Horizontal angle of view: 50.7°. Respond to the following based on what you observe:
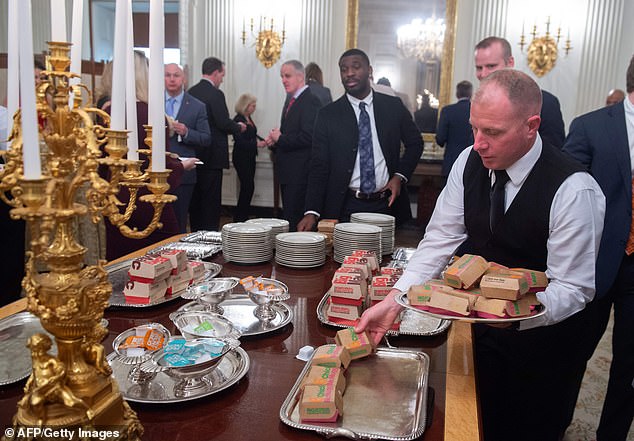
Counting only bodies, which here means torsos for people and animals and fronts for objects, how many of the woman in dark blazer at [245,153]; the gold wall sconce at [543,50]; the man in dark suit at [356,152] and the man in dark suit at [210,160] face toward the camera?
2

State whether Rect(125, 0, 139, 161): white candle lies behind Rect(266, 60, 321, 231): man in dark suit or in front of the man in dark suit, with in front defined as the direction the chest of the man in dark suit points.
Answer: in front

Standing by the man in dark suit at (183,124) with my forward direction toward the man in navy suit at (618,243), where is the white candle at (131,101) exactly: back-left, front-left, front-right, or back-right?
front-right

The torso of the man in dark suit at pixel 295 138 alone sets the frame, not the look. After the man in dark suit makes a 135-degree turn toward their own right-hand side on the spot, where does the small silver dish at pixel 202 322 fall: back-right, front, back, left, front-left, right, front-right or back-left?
back

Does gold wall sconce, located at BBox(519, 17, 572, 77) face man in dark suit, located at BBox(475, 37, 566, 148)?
yes

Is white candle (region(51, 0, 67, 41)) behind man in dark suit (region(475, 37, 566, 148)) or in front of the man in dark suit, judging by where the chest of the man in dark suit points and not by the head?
in front

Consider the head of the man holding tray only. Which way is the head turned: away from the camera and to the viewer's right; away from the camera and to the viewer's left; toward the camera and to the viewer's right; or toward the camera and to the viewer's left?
toward the camera and to the viewer's left

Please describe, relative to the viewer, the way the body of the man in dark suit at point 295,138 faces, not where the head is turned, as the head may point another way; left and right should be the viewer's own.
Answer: facing the viewer and to the left of the viewer

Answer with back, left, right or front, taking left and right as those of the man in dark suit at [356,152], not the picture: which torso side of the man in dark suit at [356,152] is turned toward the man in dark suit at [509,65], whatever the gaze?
left

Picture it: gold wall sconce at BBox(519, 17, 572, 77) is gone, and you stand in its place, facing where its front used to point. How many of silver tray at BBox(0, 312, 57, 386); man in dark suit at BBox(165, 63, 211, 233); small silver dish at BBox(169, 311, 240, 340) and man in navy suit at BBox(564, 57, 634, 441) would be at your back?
0

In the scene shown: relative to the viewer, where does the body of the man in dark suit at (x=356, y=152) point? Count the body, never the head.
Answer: toward the camera

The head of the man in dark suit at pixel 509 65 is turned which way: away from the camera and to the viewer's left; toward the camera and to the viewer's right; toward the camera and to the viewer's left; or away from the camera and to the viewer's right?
toward the camera and to the viewer's left

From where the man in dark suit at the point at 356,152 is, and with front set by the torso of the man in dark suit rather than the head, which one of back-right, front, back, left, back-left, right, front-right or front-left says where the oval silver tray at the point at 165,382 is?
front

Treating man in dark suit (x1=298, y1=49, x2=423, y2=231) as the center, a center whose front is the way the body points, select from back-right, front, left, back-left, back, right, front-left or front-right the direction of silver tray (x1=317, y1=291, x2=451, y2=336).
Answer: front
